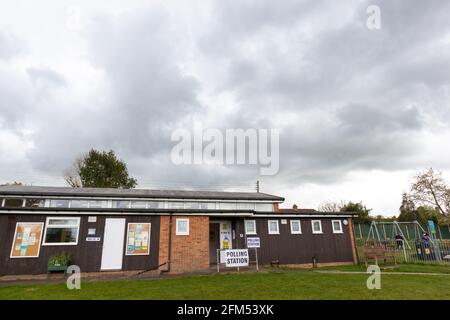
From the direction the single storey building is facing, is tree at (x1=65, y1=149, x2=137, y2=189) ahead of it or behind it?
behind

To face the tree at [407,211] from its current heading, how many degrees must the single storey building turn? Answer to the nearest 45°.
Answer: approximately 135° to its left

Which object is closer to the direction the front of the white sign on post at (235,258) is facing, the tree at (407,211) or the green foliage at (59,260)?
the green foliage

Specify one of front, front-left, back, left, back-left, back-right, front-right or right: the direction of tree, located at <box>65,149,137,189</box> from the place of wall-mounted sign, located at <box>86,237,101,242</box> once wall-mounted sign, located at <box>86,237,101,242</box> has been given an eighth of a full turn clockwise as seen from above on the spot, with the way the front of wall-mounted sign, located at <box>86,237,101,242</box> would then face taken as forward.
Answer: back-right

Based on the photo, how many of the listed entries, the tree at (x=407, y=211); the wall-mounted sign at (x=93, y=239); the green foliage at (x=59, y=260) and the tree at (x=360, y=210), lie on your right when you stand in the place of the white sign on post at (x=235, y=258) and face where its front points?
2

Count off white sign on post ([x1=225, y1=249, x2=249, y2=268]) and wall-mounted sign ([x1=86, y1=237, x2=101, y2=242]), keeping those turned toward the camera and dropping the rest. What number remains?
2

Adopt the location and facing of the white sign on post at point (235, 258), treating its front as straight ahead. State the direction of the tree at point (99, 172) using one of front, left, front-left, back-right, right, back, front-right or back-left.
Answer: back-right

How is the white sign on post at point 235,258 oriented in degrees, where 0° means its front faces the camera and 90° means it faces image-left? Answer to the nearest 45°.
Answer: approximately 0°

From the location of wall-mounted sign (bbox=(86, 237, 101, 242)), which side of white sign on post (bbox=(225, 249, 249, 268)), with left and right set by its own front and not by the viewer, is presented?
right

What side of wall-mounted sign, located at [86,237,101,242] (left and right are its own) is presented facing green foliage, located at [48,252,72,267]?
right

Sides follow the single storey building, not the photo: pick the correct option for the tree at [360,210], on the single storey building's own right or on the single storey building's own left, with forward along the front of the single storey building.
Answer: on the single storey building's own left
